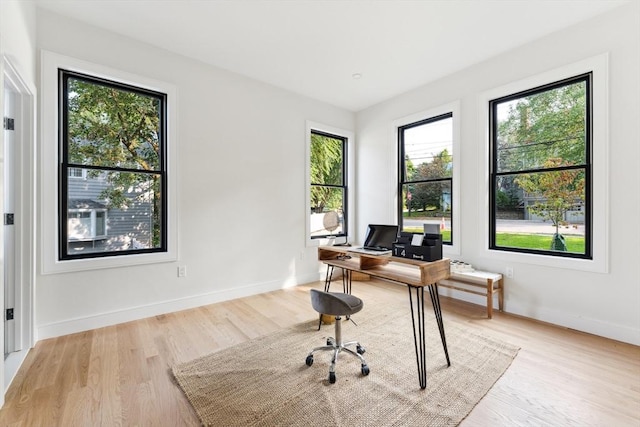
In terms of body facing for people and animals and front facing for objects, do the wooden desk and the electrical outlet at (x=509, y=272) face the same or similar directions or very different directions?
same or similar directions

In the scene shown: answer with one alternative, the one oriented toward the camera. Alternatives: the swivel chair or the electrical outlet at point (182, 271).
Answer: the electrical outlet

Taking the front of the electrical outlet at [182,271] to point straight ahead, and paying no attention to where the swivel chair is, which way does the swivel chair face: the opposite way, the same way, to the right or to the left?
to the left

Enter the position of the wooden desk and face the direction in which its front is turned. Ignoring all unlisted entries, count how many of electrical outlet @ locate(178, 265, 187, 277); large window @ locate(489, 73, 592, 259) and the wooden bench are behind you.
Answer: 2

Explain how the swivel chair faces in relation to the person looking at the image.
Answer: facing away from the viewer and to the right of the viewer

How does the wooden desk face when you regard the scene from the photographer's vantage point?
facing the viewer and to the left of the viewer

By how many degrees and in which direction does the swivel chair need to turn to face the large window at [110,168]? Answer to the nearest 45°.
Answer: approximately 135° to its left

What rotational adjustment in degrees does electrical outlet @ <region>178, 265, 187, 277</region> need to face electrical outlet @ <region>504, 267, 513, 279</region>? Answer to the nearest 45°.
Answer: approximately 45° to its left

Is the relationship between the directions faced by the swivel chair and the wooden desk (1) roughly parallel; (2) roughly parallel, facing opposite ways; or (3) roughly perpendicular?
roughly parallel, facing opposite ways

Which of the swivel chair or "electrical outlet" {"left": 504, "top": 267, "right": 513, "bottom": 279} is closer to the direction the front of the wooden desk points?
the swivel chair

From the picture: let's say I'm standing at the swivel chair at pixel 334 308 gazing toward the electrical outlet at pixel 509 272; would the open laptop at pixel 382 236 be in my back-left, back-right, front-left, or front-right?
front-left

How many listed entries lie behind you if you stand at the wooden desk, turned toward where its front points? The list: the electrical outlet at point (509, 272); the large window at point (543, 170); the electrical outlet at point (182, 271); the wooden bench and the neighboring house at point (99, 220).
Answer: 3
